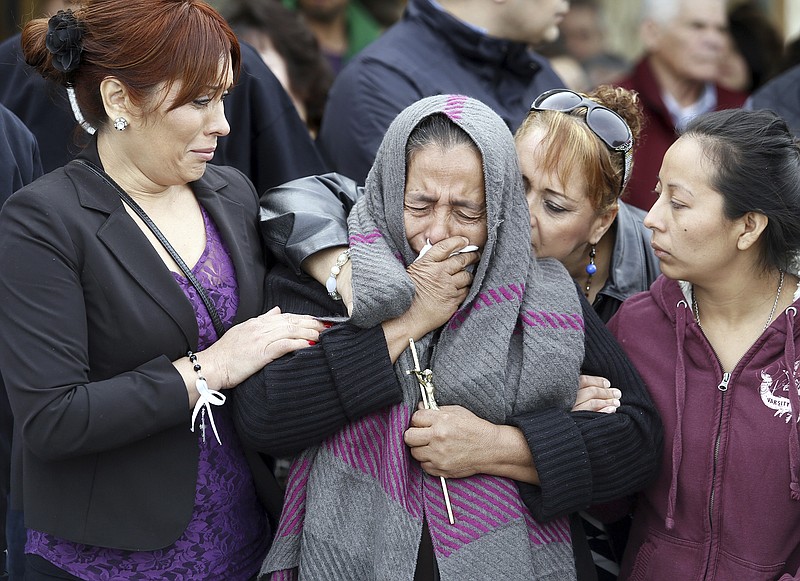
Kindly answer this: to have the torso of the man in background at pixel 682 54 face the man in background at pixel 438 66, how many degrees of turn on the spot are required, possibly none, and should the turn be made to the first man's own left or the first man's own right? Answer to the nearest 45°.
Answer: approximately 90° to the first man's own right

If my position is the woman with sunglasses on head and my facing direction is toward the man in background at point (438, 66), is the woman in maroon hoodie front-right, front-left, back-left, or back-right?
back-right

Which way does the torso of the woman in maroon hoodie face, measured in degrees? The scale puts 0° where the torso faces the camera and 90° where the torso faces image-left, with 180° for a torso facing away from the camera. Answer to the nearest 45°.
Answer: approximately 45°

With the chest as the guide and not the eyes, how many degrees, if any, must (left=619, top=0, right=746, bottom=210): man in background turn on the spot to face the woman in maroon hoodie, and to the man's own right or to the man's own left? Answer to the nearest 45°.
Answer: approximately 45° to the man's own right

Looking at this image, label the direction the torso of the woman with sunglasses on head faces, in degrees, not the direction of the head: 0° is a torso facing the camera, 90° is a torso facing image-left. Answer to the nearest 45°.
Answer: approximately 45°

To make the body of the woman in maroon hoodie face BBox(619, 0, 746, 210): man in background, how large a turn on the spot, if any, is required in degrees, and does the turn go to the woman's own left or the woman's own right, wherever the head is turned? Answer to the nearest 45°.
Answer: approximately 135° to the woman's own right

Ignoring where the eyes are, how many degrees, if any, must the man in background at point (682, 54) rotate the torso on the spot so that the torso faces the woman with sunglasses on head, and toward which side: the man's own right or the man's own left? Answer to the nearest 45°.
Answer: approximately 45° to the man's own right

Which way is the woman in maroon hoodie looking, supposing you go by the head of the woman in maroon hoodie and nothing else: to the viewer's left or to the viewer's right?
to the viewer's left

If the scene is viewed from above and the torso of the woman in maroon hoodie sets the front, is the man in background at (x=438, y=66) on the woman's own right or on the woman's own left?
on the woman's own right

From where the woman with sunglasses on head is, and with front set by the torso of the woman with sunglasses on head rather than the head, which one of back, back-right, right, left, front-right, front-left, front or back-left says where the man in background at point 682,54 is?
back-right
